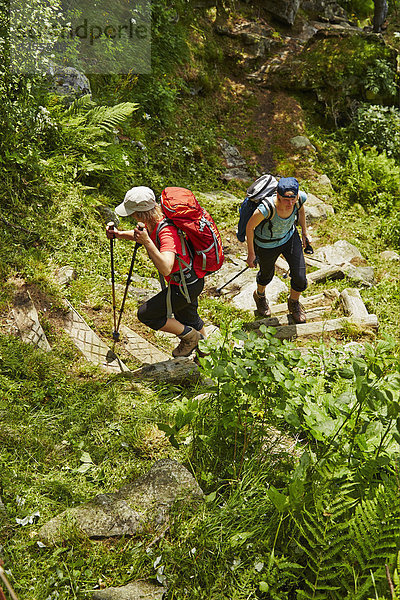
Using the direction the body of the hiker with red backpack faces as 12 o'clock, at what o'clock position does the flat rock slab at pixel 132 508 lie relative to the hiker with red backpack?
The flat rock slab is roughly at 9 o'clock from the hiker with red backpack.

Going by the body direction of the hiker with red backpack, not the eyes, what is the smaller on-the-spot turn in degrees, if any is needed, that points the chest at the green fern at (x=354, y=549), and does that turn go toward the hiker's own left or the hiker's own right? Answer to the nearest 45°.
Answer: approximately 90° to the hiker's own left

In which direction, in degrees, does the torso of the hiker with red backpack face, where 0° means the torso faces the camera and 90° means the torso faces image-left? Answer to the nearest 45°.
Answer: approximately 90°

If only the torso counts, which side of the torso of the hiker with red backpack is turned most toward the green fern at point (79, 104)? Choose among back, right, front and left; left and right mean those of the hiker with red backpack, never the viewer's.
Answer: right

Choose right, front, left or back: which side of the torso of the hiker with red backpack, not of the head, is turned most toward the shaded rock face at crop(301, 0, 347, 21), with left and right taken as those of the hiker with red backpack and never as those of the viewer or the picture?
right
